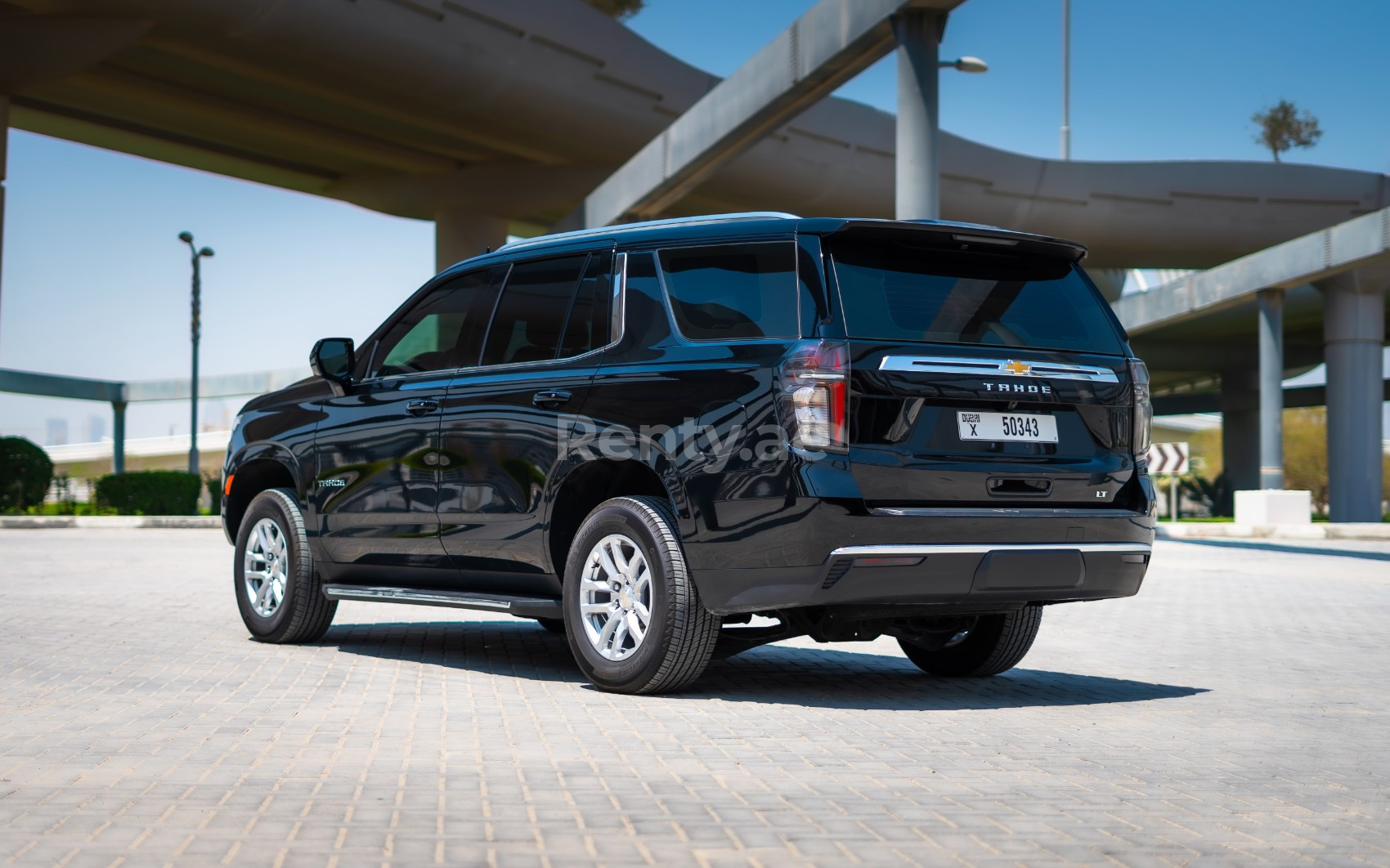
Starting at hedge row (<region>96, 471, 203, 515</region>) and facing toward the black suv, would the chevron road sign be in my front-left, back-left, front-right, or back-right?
front-left

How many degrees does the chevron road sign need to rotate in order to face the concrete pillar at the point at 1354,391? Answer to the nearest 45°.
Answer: approximately 90° to its left

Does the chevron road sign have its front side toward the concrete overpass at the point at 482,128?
no

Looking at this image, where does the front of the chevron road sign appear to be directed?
toward the camera

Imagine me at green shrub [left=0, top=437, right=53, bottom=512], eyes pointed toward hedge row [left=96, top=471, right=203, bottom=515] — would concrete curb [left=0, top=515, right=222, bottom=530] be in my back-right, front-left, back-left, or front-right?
front-right

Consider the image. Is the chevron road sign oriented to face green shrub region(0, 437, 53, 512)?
no

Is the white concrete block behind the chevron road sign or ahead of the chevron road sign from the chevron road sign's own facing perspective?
ahead

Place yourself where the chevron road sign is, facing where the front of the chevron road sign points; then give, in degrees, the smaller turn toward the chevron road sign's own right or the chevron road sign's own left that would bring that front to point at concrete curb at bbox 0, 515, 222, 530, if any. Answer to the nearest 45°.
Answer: approximately 45° to the chevron road sign's own right

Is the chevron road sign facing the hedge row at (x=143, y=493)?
no

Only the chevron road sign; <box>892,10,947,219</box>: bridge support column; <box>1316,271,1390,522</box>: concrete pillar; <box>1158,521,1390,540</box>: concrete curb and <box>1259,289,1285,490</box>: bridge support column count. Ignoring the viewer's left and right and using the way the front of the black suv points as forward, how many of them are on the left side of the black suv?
0

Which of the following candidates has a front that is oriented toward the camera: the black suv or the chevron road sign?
the chevron road sign

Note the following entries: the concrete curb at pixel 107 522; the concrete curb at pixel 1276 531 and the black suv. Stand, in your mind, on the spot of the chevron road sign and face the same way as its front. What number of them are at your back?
0

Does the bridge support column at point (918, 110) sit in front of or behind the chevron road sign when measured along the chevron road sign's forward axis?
in front

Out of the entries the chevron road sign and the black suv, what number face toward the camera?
1

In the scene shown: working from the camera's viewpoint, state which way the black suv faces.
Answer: facing away from the viewer and to the left of the viewer

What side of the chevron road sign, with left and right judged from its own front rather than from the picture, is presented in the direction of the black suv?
front

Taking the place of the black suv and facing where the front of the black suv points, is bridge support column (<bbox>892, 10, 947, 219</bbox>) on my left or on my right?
on my right

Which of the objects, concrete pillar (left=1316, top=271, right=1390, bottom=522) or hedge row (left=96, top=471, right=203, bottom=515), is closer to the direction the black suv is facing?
the hedge row

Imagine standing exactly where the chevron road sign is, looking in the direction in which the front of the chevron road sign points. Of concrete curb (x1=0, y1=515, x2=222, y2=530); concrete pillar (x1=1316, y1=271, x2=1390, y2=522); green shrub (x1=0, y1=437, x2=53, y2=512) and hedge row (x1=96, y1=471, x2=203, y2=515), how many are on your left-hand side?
1

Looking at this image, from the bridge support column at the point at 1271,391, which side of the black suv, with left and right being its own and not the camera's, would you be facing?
right
